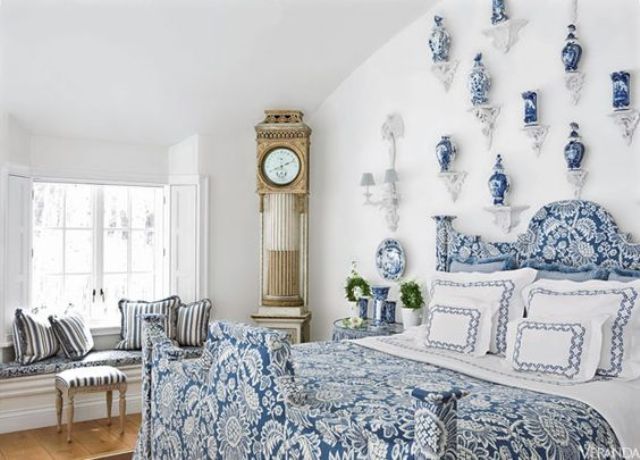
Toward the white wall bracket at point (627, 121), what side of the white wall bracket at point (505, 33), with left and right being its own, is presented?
left

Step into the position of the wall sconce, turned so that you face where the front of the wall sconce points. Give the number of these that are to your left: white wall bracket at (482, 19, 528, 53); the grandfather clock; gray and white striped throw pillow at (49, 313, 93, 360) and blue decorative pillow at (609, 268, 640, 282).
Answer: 2

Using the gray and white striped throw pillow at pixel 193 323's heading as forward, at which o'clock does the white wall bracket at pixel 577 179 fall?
The white wall bracket is roughly at 9 o'clock from the gray and white striped throw pillow.

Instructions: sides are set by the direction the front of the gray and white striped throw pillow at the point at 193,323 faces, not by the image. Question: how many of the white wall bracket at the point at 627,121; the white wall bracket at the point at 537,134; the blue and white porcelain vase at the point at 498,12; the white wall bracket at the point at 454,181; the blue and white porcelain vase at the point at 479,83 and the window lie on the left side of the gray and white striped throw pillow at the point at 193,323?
5

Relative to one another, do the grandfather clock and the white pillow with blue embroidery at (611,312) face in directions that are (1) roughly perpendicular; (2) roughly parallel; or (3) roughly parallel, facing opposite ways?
roughly perpendicular

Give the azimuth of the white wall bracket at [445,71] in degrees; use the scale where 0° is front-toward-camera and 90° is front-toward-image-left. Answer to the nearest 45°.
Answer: approximately 45°
